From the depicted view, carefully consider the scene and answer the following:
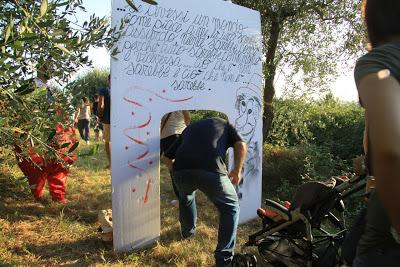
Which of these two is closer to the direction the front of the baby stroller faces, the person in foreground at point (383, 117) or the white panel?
the white panel

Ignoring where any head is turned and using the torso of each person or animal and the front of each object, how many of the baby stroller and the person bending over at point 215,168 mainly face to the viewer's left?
1

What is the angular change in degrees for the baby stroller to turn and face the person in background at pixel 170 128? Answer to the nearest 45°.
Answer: approximately 45° to its right

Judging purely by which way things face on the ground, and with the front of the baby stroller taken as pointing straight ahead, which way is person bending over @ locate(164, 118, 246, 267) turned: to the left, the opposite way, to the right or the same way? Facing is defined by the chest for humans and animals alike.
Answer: to the right

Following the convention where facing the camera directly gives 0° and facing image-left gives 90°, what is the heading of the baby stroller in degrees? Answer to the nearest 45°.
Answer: approximately 90°

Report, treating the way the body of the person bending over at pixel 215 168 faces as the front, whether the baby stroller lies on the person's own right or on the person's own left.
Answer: on the person's own right

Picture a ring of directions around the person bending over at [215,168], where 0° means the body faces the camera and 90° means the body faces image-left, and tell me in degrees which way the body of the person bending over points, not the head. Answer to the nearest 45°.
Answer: approximately 180°

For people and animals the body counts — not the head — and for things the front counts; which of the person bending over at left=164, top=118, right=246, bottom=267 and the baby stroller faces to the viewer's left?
the baby stroller
